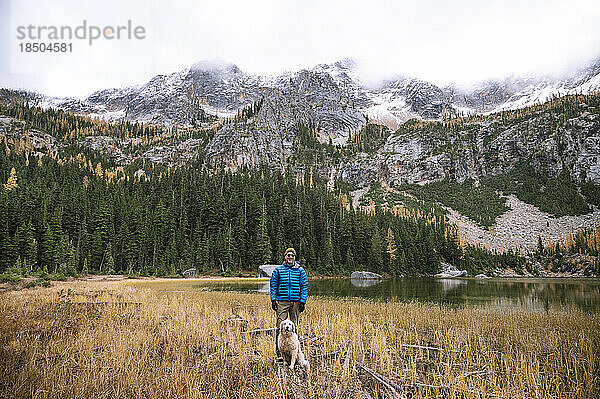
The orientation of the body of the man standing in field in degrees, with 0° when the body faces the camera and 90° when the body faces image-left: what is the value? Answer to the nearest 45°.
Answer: approximately 0°

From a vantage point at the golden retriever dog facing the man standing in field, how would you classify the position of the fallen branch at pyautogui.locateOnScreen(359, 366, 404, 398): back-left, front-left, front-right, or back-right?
back-right

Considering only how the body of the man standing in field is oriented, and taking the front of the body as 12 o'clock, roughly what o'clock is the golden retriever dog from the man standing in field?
The golden retriever dog is roughly at 12 o'clock from the man standing in field.
